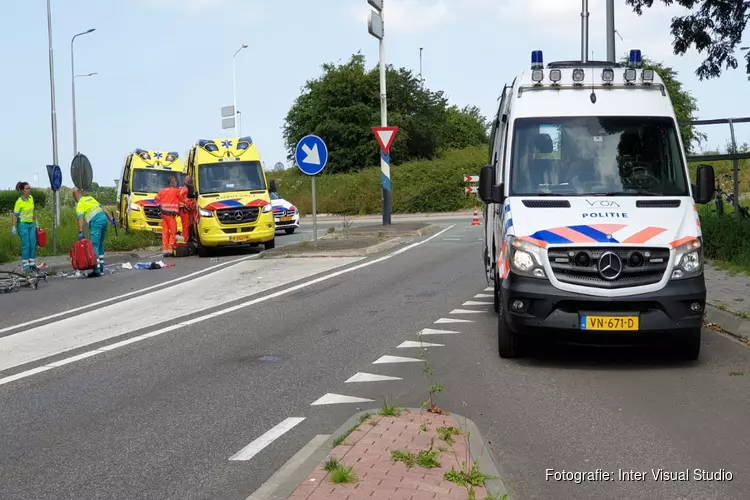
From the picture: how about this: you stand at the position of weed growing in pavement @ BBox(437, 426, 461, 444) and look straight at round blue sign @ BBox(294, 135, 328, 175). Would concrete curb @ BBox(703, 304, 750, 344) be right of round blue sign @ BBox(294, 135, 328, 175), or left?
right

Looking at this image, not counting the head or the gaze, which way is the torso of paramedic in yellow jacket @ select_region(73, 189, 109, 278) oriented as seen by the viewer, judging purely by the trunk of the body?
to the viewer's left

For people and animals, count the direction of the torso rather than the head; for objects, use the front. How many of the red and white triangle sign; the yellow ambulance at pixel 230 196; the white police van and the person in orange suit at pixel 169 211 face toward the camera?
3

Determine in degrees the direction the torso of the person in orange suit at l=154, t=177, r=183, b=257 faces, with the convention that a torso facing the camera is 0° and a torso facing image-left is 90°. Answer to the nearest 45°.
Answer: approximately 180°

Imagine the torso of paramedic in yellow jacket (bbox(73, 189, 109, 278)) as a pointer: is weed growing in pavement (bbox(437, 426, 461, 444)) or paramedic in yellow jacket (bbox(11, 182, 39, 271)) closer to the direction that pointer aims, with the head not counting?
the paramedic in yellow jacket

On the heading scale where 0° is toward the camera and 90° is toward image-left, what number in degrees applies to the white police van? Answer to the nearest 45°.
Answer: approximately 0°

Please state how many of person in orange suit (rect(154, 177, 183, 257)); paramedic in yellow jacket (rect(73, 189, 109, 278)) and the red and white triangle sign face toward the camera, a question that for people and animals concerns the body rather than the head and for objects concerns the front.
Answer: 1

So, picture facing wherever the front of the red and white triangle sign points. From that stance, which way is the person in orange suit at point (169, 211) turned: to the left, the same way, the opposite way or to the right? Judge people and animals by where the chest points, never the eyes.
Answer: the opposite way

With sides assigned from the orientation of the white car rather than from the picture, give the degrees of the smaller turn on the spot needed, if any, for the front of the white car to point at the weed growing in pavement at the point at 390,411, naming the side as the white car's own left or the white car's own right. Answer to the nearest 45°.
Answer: approximately 45° to the white car's own right

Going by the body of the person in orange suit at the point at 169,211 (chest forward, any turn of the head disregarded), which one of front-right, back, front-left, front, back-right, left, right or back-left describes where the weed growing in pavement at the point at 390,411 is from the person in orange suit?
back

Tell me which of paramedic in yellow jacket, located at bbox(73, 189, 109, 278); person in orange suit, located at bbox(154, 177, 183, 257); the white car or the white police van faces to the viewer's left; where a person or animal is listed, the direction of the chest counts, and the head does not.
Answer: the paramedic in yellow jacket

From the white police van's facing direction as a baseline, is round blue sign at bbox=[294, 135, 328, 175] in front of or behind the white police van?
behind

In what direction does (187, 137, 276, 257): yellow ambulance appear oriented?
toward the camera

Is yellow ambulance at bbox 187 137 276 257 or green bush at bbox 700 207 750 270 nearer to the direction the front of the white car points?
the green bush

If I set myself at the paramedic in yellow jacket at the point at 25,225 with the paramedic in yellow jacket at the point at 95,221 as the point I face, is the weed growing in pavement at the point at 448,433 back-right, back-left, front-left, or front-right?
front-right

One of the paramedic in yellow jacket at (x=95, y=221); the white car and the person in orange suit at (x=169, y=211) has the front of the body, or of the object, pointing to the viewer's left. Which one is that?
the paramedic in yellow jacket
